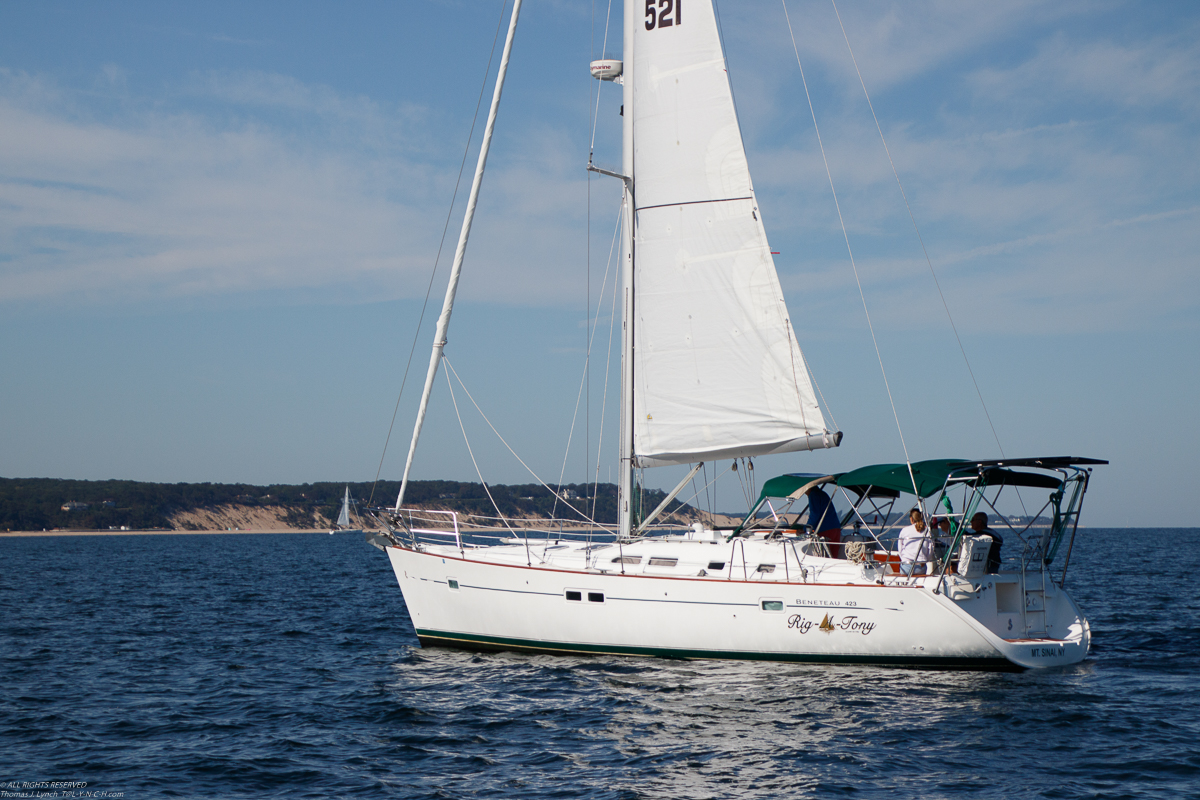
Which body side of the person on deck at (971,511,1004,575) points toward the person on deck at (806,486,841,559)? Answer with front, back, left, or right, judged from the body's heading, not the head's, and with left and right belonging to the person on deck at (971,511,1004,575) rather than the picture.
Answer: front

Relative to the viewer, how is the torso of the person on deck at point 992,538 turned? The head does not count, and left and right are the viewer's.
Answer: facing to the left of the viewer

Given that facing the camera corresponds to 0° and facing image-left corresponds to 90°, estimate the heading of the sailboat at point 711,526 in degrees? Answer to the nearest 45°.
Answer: approximately 135°
